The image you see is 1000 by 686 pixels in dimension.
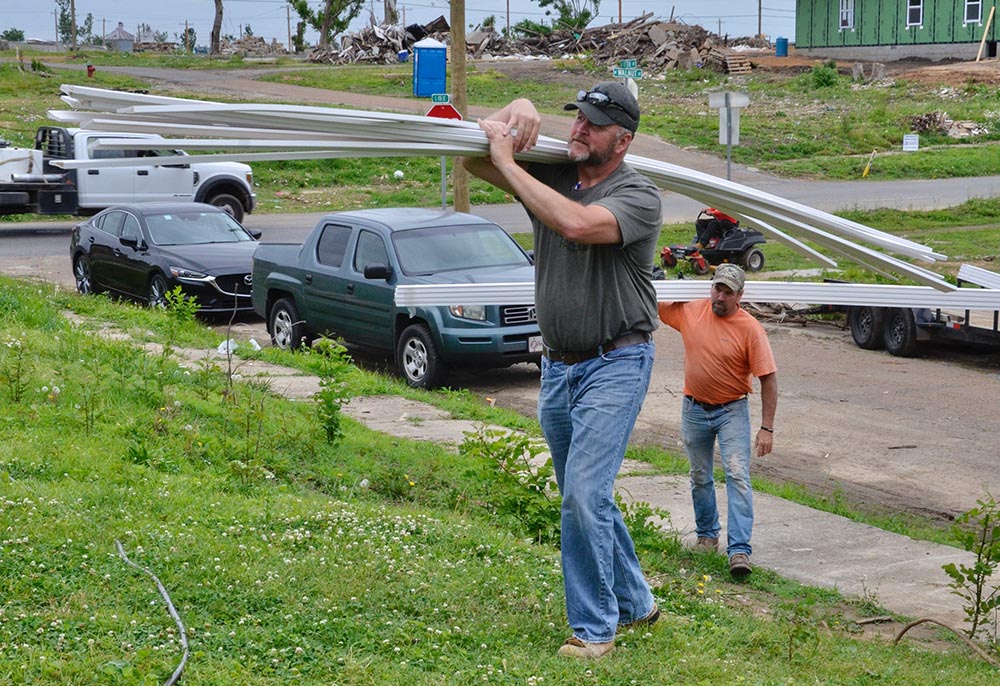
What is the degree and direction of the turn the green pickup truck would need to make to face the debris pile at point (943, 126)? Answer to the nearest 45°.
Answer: approximately 90° to its left

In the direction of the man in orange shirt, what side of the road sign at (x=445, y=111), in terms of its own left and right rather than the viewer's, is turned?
front

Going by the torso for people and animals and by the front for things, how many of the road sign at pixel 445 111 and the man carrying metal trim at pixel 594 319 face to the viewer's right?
0

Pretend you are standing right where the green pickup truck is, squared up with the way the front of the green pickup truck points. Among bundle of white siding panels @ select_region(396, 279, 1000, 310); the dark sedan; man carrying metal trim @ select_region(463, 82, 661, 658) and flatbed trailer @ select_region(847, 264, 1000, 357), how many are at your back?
1

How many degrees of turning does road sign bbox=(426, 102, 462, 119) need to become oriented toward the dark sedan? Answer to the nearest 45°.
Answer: approximately 45° to its right

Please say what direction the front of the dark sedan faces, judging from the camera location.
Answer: facing the viewer and to the right of the viewer

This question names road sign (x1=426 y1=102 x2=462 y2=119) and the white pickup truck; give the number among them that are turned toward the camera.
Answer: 1

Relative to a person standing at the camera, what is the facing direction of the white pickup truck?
facing to the right of the viewer

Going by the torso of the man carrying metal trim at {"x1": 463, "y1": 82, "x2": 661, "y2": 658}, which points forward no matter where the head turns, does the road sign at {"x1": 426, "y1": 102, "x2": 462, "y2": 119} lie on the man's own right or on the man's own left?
on the man's own right

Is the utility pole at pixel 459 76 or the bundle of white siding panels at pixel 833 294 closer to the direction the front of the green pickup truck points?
the bundle of white siding panels

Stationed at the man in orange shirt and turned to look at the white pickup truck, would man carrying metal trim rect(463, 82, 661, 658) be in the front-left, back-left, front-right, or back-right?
back-left

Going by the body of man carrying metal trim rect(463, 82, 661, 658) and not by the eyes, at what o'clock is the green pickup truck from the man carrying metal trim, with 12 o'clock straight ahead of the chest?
The green pickup truck is roughly at 4 o'clock from the man carrying metal trim.

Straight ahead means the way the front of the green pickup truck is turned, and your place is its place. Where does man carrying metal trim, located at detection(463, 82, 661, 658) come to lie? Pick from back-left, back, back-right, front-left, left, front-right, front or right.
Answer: front-right

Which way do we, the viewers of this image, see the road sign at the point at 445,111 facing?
facing the viewer
